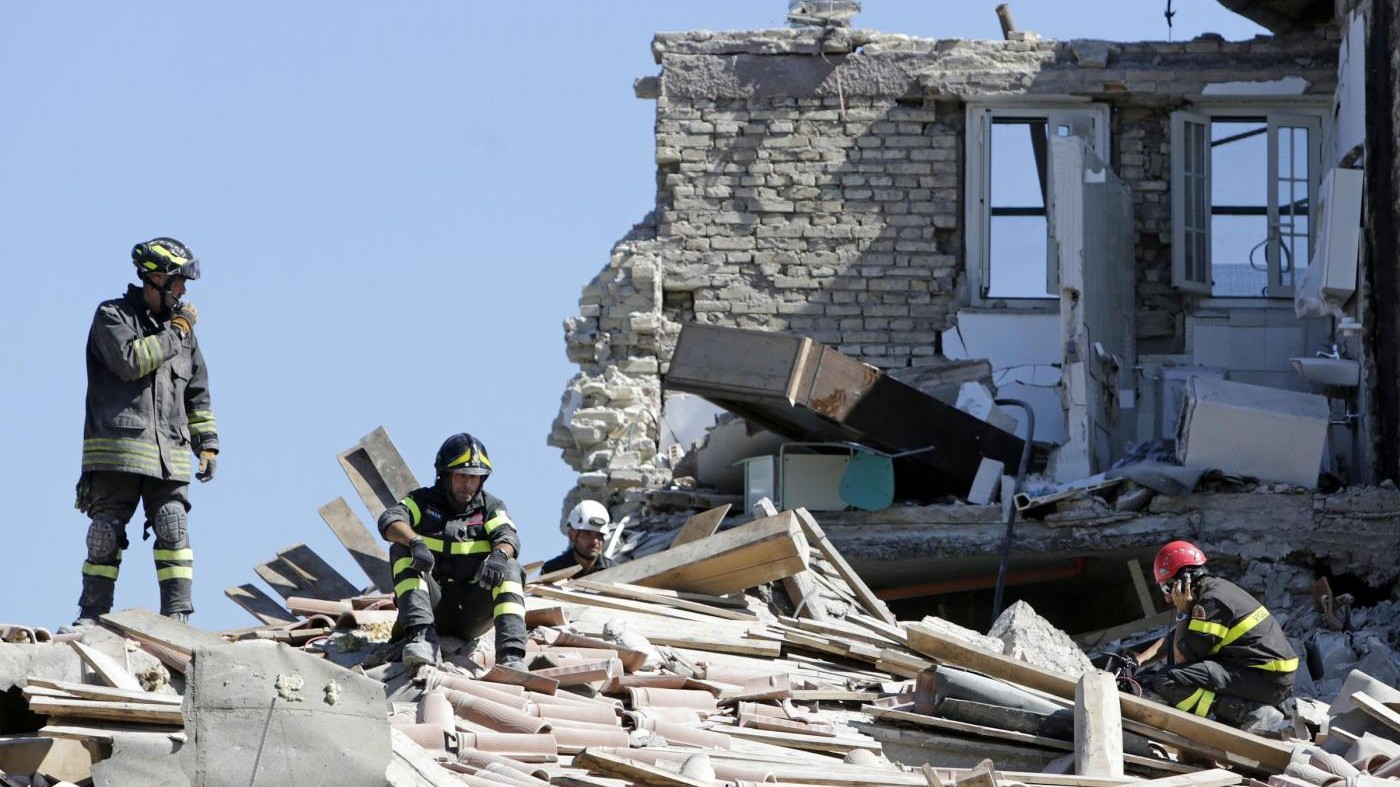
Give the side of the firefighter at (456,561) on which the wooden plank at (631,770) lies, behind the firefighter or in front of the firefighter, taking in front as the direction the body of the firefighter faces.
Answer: in front

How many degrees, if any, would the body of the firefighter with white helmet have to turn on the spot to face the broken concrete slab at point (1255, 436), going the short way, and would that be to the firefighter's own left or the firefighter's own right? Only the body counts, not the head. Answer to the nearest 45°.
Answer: approximately 45° to the firefighter's own left

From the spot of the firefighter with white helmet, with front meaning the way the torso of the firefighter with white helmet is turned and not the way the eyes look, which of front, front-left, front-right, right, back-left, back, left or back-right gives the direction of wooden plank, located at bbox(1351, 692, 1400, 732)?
front

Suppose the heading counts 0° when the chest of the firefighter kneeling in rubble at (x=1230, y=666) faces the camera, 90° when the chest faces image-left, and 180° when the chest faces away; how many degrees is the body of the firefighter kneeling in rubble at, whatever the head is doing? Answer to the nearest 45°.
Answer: approximately 90°

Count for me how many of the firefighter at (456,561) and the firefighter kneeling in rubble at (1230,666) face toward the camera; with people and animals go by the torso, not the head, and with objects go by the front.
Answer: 1

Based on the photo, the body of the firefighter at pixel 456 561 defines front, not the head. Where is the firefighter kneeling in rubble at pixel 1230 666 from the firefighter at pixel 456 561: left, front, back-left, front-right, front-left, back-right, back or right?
left

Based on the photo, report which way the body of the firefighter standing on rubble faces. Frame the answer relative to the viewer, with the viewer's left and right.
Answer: facing the viewer and to the right of the viewer

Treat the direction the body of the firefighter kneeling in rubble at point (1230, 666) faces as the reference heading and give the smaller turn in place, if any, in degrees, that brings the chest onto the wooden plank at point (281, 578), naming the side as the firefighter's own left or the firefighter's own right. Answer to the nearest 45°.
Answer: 0° — they already face it

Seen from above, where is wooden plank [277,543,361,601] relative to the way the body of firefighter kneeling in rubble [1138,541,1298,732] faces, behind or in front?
in front

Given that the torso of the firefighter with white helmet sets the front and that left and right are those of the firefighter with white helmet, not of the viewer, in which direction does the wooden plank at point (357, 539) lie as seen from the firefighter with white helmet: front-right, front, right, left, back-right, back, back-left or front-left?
back-right

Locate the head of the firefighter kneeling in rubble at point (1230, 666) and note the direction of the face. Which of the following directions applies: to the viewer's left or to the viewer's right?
to the viewer's left

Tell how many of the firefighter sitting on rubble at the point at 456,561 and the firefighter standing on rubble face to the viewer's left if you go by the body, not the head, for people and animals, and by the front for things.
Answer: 0

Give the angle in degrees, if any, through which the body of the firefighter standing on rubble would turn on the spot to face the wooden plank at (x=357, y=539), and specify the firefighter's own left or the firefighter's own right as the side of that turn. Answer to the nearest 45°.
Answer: approximately 90° to the firefighter's own left
